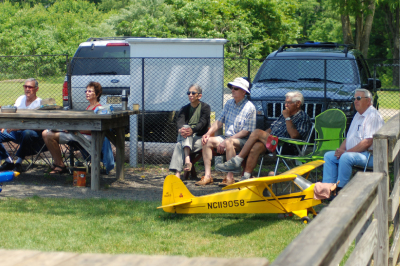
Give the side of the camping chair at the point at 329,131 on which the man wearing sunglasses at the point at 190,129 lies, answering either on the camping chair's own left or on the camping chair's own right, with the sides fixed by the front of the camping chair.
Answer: on the camping chair's own right

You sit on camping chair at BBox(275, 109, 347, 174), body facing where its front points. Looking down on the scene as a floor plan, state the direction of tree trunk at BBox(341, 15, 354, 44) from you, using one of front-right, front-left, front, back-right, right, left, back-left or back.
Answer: back-right

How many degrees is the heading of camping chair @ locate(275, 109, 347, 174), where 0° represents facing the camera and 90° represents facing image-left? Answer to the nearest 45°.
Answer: approximately 45°

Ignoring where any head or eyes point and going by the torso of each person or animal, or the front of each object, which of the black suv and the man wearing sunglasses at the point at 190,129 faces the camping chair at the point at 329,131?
the black suv

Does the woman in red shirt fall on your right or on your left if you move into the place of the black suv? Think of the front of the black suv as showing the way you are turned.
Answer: on your right

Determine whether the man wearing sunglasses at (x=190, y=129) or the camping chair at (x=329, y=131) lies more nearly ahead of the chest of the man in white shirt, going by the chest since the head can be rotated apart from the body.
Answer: the man wearing sunglasses

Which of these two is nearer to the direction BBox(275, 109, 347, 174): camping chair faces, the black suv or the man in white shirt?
the man in white shirt

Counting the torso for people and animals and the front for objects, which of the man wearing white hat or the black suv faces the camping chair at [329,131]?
the black suv
